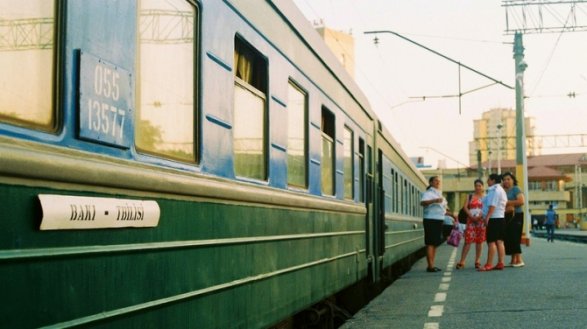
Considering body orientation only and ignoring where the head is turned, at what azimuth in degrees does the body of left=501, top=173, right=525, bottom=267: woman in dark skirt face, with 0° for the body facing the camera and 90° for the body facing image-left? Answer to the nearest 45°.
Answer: approximately 45°

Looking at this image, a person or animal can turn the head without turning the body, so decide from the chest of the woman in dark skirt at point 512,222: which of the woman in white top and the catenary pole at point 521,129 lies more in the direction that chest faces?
the woman in white top

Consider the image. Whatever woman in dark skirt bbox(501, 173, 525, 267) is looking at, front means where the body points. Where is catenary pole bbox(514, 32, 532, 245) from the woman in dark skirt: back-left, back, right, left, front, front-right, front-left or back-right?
back-right

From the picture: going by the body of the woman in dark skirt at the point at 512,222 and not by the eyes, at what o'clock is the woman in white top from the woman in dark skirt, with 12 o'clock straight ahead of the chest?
The woman in white top is roughly at 1 o'clock from the woman in dark skirt.
